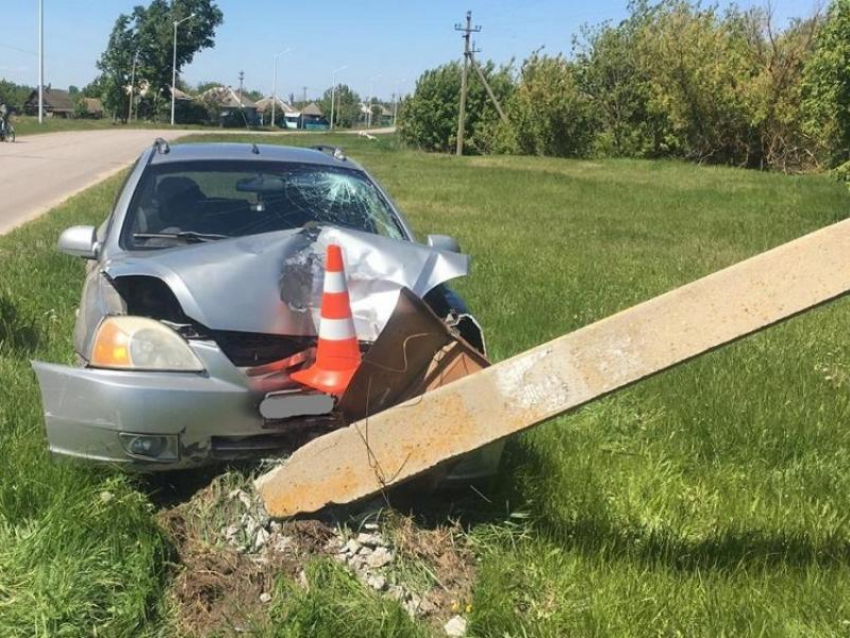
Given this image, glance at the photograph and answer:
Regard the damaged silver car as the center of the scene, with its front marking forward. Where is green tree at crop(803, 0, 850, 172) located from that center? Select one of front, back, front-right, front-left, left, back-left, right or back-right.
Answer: back-left

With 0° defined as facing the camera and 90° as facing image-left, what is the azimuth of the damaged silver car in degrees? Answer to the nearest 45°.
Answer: approximately 0°

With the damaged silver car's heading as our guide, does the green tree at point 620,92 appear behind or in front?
behind

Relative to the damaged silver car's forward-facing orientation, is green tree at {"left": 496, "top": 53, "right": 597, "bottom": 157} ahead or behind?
behind

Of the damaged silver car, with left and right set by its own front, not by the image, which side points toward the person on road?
back
